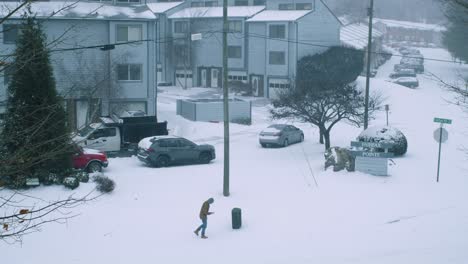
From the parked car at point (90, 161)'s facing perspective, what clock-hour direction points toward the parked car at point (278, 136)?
the parked car at point (278, 136) is roughly at 11 o'clock from the parked car at point (90, 161).

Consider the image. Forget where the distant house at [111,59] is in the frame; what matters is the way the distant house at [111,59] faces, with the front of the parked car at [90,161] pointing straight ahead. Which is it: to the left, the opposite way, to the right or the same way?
to the right

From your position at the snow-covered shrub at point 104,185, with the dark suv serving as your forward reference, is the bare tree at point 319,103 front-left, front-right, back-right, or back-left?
front-right

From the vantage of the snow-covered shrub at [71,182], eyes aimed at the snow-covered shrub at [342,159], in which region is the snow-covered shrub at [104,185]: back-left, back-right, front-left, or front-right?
front-right

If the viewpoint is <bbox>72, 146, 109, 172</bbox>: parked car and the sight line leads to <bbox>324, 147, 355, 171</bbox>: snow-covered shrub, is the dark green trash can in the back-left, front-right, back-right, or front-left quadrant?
front-right

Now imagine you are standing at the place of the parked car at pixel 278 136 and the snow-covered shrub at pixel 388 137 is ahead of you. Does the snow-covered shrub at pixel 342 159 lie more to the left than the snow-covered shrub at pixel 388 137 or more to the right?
right

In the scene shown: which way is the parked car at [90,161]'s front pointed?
to the viewer's right

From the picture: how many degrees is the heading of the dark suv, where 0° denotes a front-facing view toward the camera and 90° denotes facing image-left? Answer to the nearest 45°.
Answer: approximately 225°

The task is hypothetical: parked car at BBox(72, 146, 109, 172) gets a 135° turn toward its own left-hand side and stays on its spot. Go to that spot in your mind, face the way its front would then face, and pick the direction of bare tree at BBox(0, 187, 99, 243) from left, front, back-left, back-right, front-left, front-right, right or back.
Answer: back-left

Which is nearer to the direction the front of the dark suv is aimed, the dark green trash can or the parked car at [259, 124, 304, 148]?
the parked car

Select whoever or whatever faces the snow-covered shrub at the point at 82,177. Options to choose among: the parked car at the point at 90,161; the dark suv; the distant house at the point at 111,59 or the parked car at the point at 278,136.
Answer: the distant house

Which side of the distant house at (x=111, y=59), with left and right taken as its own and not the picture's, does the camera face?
front

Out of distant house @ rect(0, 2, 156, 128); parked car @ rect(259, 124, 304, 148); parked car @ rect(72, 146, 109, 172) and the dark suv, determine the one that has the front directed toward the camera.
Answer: the distant house

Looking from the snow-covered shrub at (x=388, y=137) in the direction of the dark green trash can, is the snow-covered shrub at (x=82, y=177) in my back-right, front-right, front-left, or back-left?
front-right

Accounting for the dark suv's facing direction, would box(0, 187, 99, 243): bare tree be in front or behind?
behind

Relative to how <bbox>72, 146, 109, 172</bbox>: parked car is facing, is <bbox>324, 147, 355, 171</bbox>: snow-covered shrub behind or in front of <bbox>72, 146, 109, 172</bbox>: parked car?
in front
